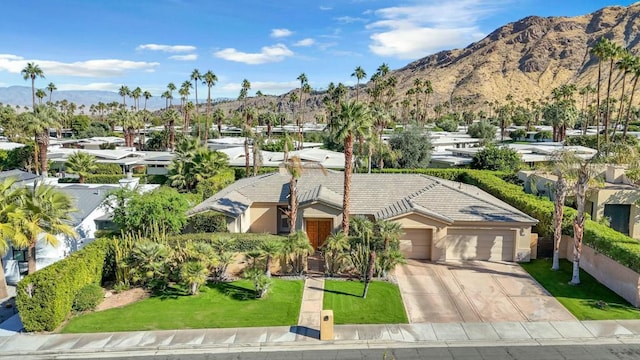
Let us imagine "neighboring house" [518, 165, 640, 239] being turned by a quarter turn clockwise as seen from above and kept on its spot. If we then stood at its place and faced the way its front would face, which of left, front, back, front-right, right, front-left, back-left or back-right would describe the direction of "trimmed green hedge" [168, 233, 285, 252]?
front-left

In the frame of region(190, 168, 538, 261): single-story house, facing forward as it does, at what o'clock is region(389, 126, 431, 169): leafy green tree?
The leafy green tree is roughly at 6 o'clock from the single-story house.

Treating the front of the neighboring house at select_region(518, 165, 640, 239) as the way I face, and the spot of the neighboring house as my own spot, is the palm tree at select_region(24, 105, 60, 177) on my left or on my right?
on my right

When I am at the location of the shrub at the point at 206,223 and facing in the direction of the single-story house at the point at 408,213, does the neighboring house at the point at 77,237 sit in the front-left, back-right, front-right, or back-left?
back-right

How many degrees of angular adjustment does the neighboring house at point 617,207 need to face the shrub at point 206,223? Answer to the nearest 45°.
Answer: approximately 45° to its right

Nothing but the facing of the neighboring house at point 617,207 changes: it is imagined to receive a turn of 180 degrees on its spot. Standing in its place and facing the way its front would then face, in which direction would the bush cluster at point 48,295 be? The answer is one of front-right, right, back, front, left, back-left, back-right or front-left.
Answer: back-left

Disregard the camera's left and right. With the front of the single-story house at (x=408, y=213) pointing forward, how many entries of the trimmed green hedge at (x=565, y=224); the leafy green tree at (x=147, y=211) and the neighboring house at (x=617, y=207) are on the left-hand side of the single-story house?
2

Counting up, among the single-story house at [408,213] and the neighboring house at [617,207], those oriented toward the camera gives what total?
2

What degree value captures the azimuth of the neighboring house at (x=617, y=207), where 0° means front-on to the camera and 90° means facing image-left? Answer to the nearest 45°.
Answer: approximately 0°

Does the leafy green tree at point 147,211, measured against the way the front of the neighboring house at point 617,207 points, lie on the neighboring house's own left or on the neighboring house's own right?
on the neighboring house's own right

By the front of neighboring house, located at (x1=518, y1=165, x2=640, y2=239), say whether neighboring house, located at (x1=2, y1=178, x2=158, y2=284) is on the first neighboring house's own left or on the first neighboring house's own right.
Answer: on the first neighboring house's own right

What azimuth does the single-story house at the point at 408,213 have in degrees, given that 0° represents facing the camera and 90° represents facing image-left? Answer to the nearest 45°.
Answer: approximately 0°

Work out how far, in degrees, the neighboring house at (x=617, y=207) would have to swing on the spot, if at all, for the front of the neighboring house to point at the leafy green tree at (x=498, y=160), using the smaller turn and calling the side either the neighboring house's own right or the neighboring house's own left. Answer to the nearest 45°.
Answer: approximately 135° to the neighboring house's own right

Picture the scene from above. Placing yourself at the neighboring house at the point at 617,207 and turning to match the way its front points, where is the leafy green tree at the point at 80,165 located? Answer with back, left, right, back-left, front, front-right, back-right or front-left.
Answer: right

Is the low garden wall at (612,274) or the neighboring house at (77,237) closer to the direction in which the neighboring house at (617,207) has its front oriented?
the low garden wall

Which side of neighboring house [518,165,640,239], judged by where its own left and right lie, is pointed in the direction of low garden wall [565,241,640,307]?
front
